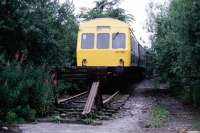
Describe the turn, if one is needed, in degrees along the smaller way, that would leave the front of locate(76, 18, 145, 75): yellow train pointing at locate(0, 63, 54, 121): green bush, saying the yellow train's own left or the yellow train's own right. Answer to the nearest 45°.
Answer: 0° — it already faces it

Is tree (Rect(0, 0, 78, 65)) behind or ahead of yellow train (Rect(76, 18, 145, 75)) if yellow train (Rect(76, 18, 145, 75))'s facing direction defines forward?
ahead

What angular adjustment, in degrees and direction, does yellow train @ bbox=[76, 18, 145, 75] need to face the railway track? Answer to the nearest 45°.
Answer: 0° — it already faces it

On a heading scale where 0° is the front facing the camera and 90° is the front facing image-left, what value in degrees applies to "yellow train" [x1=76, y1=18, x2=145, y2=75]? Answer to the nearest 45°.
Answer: approximately 0°

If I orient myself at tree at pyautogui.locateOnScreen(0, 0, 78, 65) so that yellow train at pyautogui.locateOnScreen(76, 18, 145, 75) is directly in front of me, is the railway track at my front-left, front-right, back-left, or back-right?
front-right
